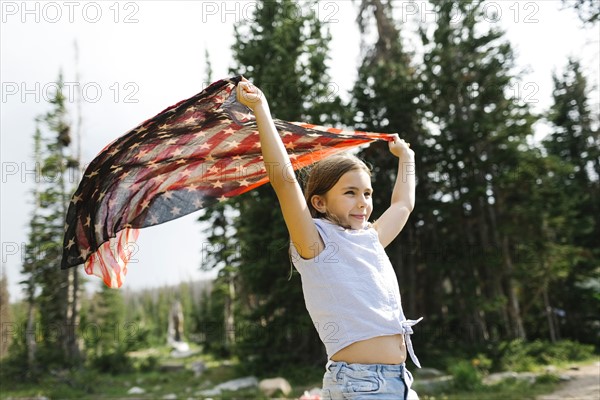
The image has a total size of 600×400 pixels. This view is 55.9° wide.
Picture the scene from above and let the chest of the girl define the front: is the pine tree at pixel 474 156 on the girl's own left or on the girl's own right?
on the girl's own left

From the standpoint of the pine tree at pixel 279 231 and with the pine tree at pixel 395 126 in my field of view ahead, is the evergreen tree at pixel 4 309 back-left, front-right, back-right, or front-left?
back-left

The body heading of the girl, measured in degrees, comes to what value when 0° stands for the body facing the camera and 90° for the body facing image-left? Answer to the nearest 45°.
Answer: approximately 315°

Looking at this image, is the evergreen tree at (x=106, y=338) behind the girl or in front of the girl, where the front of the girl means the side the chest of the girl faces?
behind

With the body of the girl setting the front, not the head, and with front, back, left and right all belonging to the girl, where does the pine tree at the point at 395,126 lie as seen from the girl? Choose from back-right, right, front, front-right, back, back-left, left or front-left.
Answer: back-left

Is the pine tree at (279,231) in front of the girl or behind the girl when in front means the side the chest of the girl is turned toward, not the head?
behind

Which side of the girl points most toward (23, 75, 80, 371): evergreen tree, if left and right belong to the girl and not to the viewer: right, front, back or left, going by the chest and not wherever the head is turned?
back

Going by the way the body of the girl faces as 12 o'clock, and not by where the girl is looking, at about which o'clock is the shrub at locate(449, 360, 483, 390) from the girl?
The shrub is roughly at 8 o'clock from the girl.
